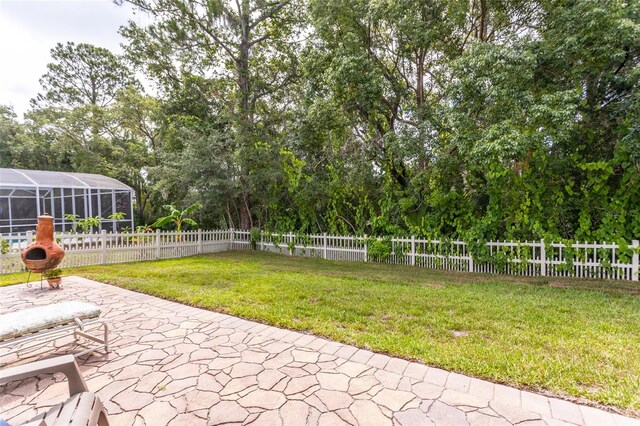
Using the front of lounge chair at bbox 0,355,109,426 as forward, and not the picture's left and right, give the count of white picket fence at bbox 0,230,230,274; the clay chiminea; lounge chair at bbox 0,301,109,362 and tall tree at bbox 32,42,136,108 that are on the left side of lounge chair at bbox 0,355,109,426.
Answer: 4

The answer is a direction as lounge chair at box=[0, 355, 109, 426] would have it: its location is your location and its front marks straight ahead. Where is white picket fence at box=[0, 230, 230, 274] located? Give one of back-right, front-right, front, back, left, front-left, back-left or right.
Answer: left

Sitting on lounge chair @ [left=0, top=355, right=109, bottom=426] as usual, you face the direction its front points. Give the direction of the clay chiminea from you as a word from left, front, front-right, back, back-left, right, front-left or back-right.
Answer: left

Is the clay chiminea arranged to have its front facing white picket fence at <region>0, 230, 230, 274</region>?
no

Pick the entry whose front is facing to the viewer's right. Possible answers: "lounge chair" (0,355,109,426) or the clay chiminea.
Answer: the lounge chair

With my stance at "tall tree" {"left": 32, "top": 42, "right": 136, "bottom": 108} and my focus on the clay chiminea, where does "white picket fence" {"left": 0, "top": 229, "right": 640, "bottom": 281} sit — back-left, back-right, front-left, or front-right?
front-left

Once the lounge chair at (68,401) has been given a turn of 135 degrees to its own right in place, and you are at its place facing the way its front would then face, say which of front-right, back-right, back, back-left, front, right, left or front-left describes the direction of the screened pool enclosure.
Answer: back-right

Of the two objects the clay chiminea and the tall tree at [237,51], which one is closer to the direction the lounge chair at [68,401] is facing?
the tall tree

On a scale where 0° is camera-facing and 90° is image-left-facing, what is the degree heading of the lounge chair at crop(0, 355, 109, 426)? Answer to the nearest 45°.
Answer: approximately 270°

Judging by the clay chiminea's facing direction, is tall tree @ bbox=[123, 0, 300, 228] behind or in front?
behind
